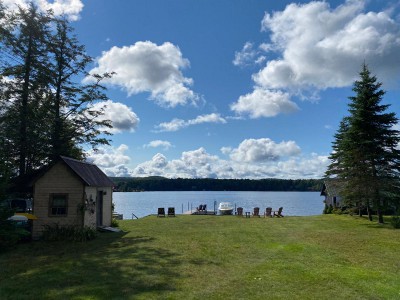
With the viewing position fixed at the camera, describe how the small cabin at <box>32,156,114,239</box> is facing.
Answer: facing the viewer and to the right of the viewer

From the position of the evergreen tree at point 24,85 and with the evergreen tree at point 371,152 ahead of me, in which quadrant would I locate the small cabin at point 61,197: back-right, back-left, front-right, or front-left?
front-right

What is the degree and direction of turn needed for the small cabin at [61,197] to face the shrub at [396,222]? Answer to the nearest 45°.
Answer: approximately 45° to its left

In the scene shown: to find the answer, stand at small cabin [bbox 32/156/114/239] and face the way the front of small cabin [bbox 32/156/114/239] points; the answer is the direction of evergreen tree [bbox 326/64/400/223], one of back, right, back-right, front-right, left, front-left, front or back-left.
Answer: front-left
